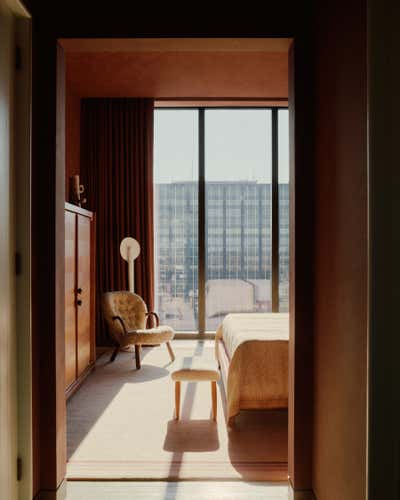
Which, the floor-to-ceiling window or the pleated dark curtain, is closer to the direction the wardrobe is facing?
the floor-to-ceiling window

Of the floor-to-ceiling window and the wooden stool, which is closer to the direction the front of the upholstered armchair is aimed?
the wooden stool

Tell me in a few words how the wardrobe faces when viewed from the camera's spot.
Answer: facing to the right of the viewer

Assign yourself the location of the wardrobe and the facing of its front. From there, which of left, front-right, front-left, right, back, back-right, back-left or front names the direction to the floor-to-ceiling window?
front-left

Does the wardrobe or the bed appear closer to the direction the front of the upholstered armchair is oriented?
the bed

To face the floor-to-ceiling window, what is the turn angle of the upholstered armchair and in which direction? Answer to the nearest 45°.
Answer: approximately 90° to its left

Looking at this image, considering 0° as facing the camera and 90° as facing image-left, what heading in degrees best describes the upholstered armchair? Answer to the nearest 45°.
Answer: approximately 315°

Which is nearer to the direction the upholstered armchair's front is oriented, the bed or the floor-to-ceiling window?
the bed

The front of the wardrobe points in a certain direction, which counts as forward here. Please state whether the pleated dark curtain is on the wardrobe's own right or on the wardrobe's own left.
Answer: on the wardrobe's own left
